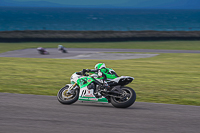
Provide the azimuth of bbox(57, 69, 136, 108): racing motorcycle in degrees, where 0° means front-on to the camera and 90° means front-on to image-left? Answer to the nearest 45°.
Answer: approximately 90°
